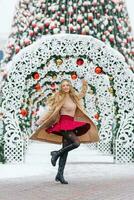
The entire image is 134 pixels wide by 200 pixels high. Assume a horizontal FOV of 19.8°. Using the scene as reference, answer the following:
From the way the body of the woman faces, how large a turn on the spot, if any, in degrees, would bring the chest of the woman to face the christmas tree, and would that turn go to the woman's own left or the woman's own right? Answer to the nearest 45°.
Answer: approximately 135° to the woman's own left

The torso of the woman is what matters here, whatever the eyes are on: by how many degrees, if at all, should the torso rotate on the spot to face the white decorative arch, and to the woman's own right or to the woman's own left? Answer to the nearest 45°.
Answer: approximately 135° to the woman's own left
